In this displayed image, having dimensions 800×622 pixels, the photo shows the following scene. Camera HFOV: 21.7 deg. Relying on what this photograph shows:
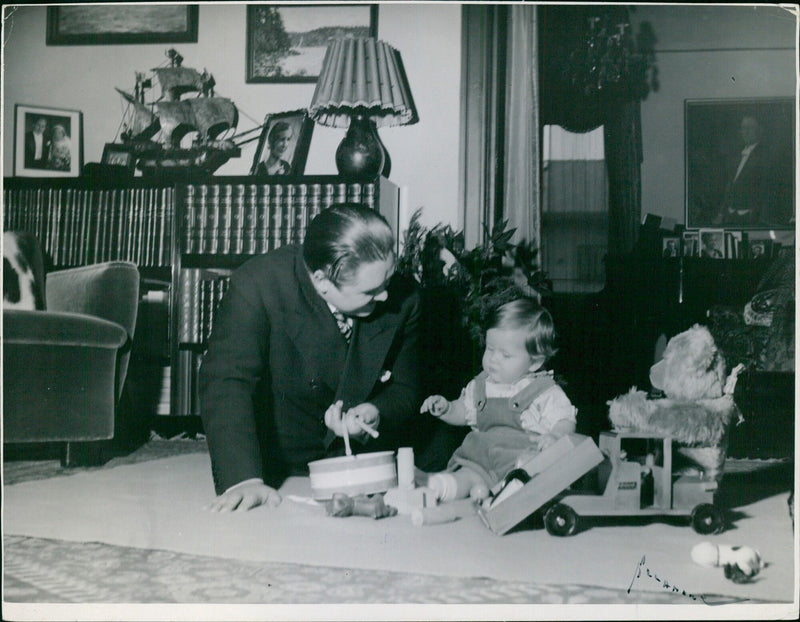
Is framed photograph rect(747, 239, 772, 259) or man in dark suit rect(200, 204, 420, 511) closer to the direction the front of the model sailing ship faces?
the framed photograph

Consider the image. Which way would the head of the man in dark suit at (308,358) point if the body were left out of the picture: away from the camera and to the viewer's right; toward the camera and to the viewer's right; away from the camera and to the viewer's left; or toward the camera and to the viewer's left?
toward the camera and to the viewer's right

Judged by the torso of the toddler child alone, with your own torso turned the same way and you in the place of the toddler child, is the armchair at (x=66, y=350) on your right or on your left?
on your right

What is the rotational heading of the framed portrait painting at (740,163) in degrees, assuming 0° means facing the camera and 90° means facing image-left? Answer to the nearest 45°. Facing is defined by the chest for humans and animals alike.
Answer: approximately 0°

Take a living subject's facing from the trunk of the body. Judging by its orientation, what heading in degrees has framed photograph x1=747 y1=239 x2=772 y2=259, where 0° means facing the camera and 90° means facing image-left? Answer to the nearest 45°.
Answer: approximately 0°
